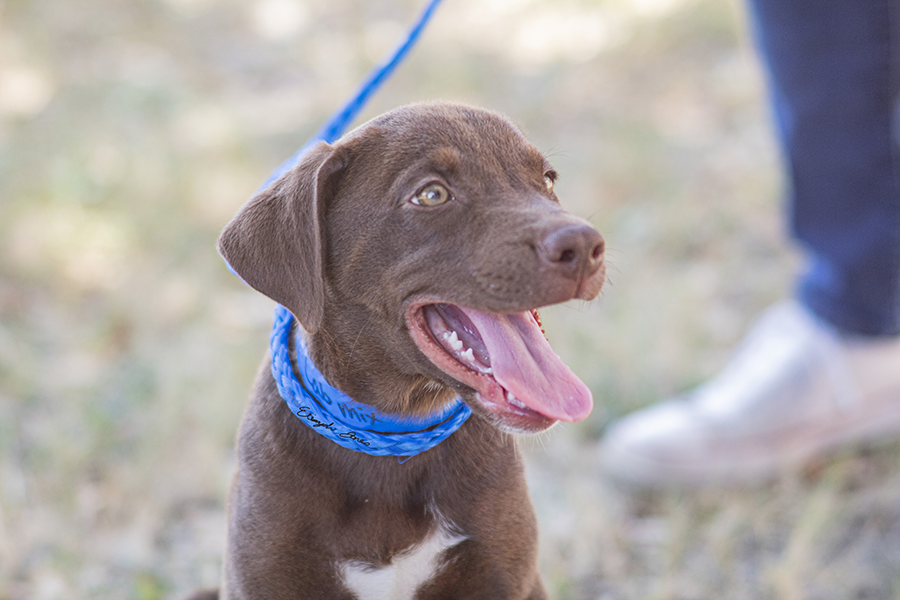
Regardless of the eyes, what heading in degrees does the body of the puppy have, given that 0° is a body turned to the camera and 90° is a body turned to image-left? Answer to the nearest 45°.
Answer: approximately 315°
